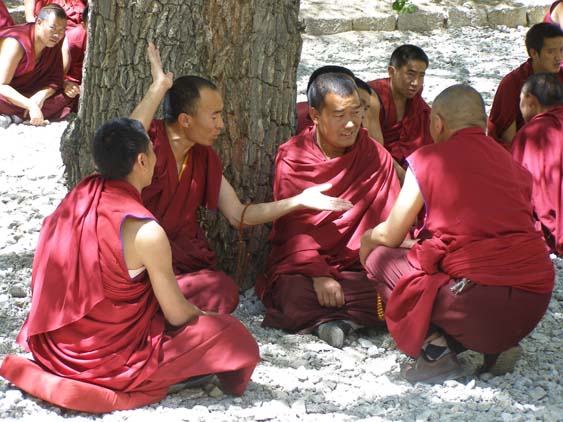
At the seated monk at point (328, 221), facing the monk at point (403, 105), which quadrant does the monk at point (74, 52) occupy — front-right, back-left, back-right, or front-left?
front-left

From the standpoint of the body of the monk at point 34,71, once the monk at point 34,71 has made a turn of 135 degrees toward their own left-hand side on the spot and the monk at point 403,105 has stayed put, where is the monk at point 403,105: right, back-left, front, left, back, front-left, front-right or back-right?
back-right

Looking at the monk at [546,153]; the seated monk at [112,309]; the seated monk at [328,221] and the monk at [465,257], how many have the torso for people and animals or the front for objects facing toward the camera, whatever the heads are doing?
1

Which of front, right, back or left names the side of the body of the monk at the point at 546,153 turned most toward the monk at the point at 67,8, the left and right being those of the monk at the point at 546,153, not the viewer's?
front

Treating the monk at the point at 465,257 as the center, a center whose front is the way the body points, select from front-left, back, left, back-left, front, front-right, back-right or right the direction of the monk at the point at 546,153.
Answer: front-right

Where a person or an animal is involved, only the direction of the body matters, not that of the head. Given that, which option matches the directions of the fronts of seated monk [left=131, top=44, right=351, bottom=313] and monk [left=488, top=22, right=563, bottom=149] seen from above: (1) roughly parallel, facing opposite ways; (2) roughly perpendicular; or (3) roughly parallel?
roughly parallel

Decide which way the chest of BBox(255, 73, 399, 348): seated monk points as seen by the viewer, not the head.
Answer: toward the camera

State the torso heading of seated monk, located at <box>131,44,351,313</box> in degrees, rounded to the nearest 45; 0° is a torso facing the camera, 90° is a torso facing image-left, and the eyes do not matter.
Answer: approximately 315°

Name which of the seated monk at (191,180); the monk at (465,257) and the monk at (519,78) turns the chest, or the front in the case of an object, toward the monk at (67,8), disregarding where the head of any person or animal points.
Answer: the monk at (465,257)

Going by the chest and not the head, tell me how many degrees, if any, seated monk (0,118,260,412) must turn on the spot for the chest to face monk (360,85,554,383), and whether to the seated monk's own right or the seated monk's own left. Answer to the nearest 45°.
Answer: approximately 45° to the seated monk's own right

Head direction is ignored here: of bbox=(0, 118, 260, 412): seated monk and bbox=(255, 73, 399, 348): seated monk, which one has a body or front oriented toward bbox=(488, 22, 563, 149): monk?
bbox=(0, 118, 260, 412): seated monk

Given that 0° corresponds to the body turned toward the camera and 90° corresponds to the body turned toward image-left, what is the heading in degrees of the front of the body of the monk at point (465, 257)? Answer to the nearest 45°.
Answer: approximately 135°

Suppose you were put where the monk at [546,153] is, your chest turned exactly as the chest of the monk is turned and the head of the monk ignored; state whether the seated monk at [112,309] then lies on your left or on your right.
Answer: on your left

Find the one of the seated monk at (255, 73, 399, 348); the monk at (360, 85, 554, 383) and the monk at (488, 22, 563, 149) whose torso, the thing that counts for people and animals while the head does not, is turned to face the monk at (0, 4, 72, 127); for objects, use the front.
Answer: the monk at (360, 85, 554, 383)

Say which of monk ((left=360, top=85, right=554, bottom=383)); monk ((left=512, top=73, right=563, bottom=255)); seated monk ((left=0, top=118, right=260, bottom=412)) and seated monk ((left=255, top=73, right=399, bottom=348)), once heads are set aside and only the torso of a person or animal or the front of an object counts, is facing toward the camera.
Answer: seated monk ((left=255, top=73, right=399, bottom=348))

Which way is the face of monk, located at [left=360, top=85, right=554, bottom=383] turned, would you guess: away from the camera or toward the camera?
away from the camera

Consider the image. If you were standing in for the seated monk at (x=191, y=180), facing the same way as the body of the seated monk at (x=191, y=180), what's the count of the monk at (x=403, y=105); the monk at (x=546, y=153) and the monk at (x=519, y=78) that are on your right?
0

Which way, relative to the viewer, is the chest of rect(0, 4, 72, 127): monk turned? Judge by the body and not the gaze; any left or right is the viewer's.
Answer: facing the viewer and to the right of the viewer

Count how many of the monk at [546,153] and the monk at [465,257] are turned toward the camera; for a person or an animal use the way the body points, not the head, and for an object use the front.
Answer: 0
